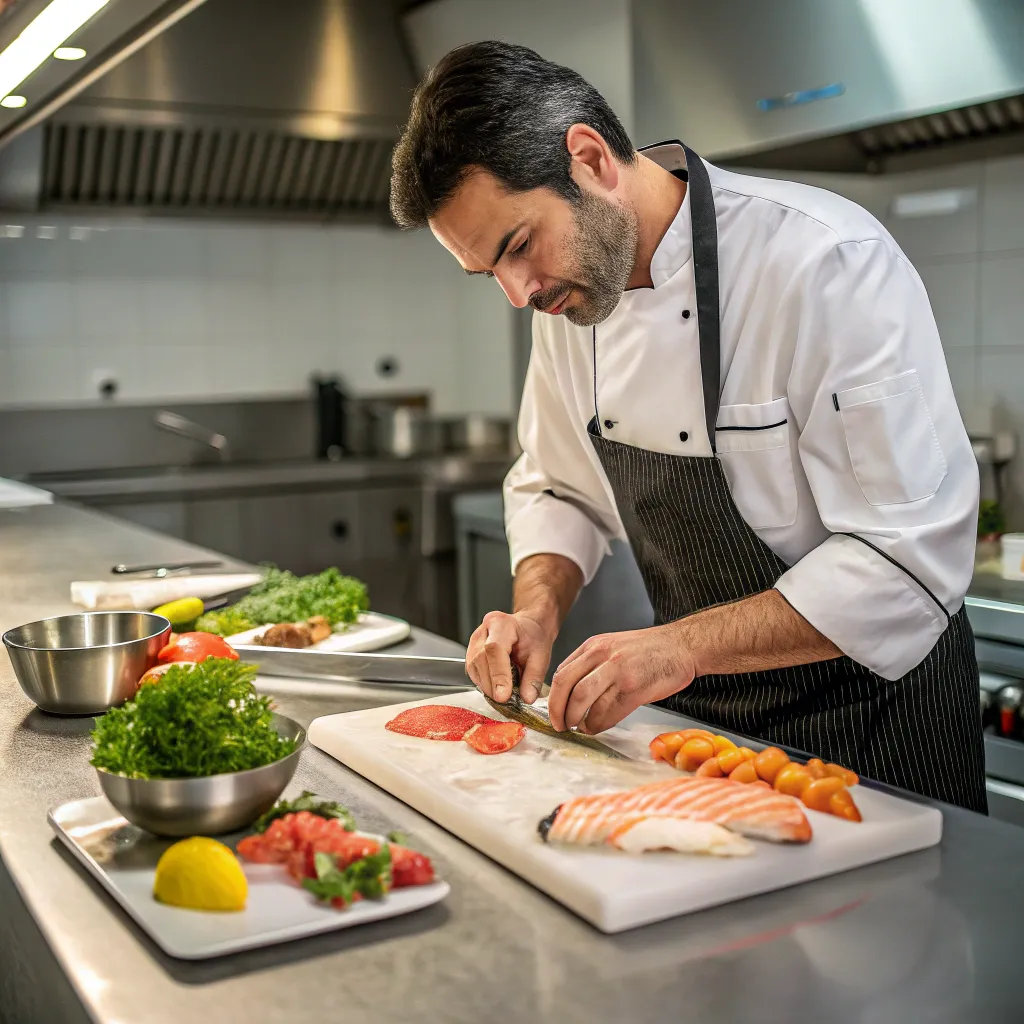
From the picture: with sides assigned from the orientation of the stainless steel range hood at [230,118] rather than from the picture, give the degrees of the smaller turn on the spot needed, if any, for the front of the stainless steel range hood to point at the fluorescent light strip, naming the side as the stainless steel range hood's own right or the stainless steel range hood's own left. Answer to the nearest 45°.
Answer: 0° — it already faces it

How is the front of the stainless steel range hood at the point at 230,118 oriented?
toward the camera

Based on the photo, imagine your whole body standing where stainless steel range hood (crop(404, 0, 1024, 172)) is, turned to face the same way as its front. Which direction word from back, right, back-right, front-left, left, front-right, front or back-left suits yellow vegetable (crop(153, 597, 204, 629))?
front

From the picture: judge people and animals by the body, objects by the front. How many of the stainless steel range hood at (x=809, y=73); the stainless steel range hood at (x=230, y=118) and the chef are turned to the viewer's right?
0

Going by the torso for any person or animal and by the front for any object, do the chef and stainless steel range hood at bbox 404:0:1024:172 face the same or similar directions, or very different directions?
same or similar directions

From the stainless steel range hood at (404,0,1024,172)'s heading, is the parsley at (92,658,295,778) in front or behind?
in front

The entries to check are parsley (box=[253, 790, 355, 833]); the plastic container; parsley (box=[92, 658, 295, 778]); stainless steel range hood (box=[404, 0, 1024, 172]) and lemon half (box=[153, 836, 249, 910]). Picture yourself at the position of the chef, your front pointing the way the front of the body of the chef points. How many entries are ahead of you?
3

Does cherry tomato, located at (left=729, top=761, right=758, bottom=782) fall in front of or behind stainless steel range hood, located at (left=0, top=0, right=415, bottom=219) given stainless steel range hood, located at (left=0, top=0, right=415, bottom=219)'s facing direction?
in front

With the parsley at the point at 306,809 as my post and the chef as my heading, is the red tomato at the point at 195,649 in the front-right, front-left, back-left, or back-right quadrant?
front-left

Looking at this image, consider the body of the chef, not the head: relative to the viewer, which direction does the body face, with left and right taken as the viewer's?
facing the viewer and to the left of the viewer

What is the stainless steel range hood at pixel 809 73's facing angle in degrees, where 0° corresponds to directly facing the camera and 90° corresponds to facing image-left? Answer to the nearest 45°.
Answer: approximately 45°

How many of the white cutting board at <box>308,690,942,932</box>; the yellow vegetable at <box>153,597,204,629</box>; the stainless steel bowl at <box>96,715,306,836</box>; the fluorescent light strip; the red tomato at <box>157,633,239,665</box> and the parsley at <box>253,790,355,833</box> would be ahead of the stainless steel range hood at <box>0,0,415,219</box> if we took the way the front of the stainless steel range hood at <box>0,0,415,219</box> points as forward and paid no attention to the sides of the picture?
6

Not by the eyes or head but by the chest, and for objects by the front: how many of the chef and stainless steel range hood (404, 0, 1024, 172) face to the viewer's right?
0

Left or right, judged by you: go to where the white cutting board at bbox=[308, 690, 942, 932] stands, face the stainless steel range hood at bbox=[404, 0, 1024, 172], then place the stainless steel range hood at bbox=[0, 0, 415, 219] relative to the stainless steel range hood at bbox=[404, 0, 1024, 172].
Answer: left
